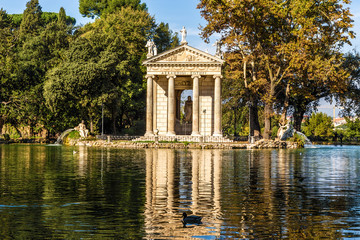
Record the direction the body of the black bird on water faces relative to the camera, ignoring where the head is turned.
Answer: to the viewer's left
